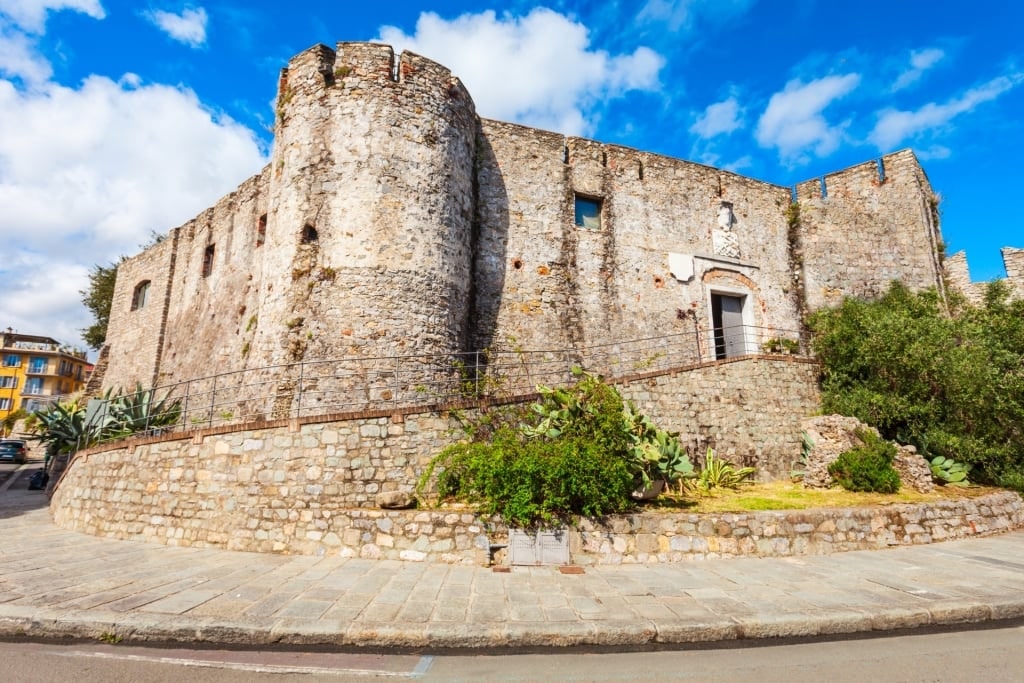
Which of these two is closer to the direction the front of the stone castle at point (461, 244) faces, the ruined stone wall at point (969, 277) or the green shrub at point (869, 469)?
the green shrub

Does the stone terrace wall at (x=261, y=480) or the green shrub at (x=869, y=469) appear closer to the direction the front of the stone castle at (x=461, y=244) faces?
the green shrub

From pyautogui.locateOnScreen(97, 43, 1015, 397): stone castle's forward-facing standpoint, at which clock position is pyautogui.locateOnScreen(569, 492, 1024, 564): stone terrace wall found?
The stone terrace wall is roughly at 12 o'clock from the stone castle.

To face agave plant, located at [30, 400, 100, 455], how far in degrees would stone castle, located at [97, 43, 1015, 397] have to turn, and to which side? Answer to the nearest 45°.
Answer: approximately 135° to its right

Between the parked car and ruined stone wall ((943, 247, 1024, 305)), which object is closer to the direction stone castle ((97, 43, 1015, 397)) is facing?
the ruined stone wall

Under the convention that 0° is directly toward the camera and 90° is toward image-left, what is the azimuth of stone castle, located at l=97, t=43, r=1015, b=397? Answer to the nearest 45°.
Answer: approximately 315°
